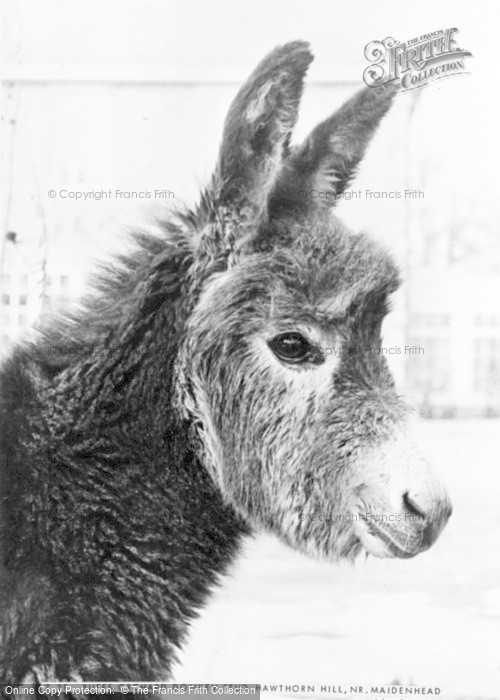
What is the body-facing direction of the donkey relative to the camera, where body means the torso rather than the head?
to the viewer's right
